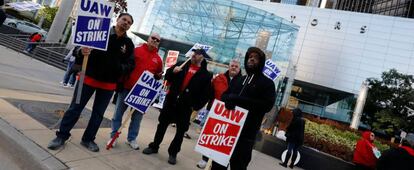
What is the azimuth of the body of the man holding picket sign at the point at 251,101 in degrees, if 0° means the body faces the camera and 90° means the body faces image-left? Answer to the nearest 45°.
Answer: approximately 45°

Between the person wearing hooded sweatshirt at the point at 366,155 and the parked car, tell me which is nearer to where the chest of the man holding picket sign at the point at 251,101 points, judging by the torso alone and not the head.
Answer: the parked car

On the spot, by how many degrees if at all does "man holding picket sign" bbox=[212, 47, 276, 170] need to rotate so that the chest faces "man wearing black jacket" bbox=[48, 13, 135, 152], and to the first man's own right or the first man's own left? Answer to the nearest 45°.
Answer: approximately 45° to the first man's own right

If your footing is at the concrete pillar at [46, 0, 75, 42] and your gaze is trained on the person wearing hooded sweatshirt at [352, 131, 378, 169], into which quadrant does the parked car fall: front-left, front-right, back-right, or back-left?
back-right

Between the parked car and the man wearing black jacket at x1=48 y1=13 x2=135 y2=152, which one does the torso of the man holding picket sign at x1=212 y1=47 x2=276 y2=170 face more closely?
the man wearing black jacket
